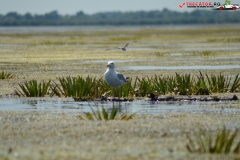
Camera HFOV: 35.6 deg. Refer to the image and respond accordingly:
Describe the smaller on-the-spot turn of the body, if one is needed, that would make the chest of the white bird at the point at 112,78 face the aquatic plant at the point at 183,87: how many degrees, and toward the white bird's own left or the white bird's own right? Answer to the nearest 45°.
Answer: approximately 180°

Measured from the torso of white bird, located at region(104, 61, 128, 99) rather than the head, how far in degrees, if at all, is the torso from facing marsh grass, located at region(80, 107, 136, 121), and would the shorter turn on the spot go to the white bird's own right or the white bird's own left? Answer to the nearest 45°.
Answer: approximately 45° to the white bird's own left

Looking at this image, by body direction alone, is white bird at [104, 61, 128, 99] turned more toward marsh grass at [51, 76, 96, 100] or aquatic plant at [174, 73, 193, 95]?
the marsh grass

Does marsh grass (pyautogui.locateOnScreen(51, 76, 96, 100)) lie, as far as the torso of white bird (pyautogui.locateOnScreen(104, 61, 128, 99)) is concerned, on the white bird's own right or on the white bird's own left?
on the white bird's own right

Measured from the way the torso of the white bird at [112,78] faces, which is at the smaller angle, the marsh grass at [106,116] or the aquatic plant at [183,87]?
the marsh grass

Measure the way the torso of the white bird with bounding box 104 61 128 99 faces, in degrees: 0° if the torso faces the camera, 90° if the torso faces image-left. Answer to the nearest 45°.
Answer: approximately 45°
